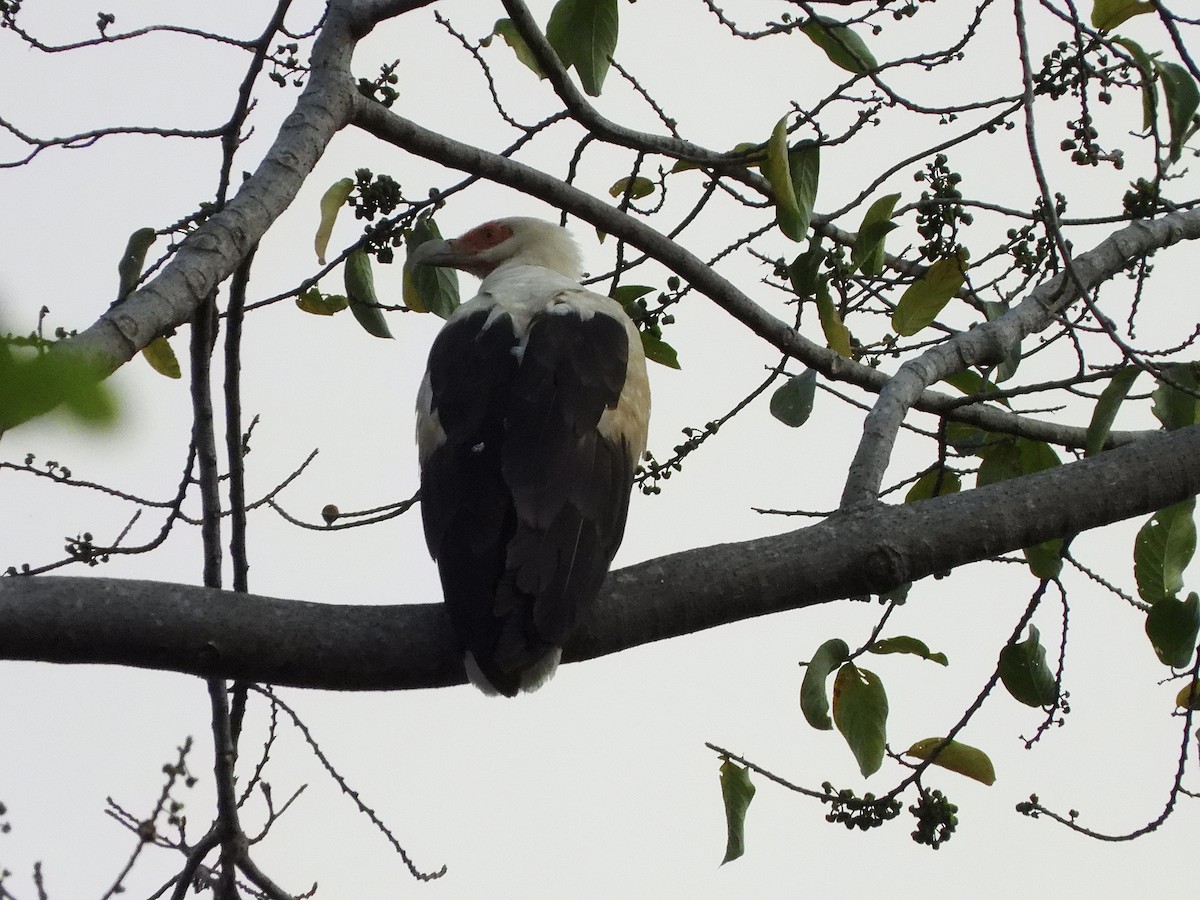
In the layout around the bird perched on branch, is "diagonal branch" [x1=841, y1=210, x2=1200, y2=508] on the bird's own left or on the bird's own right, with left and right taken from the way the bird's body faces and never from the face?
on the bird's own right

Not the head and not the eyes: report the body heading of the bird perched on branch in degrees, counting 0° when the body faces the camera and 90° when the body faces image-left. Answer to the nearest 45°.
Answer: approximately 180°
